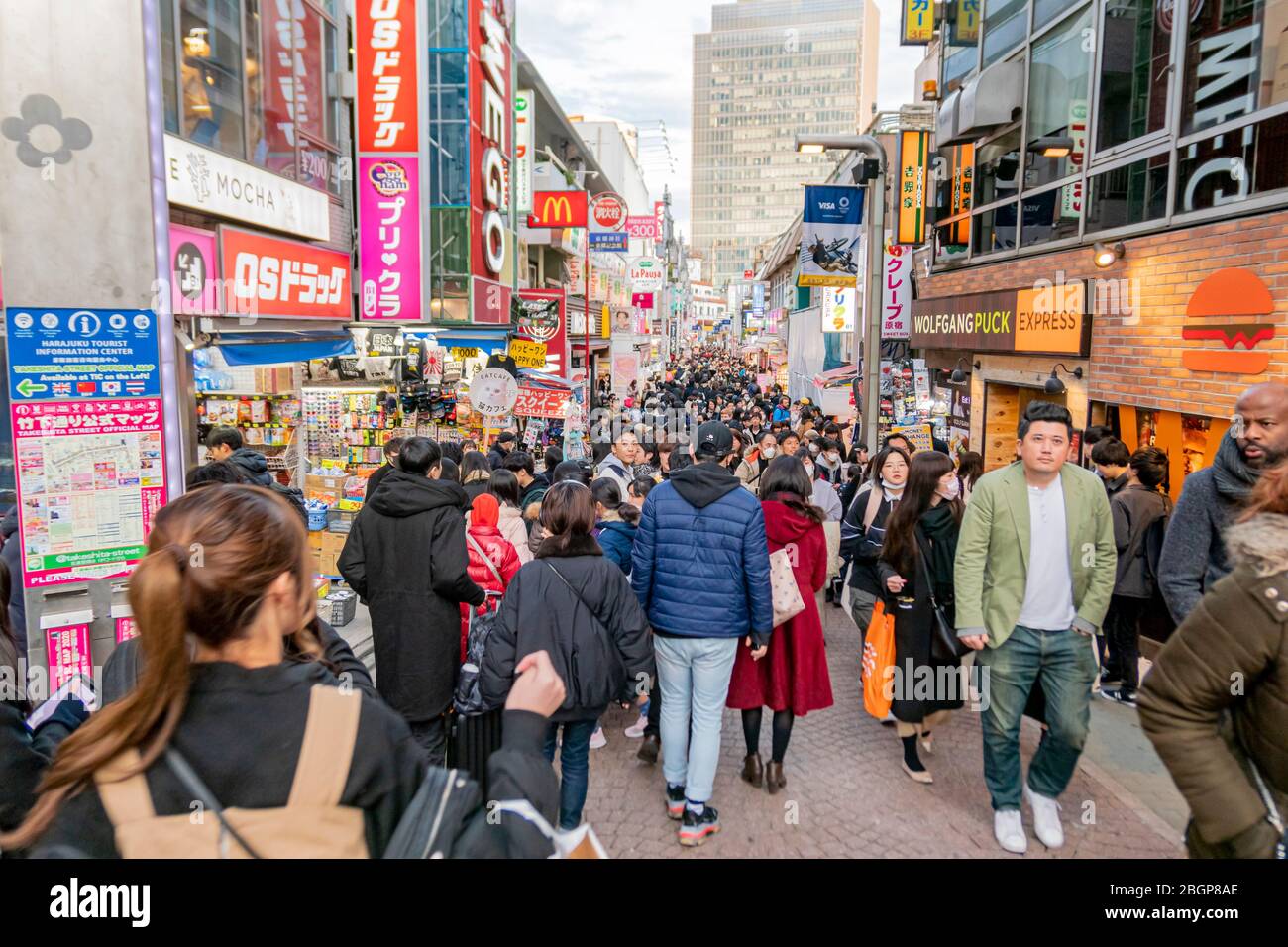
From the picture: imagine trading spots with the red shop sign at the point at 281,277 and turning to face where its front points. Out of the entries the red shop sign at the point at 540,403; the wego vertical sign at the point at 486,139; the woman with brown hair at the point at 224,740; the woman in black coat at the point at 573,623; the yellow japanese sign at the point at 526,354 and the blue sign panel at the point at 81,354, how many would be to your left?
3

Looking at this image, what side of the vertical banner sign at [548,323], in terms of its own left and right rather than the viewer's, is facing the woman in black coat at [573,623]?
front

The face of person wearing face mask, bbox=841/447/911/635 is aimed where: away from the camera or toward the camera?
toward the camera

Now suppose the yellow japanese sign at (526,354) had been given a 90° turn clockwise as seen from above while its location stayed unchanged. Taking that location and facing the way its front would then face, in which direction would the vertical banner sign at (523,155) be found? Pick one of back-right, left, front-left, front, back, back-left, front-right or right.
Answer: right

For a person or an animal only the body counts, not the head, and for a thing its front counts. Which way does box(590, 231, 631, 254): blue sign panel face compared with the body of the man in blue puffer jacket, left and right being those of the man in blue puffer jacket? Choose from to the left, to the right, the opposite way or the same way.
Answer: the opposite way

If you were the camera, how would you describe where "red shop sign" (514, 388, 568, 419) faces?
facing the viewer

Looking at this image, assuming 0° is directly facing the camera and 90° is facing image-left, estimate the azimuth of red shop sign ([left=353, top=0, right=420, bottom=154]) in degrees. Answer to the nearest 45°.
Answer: approximately 0°

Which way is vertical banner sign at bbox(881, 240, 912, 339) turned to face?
toward the camera

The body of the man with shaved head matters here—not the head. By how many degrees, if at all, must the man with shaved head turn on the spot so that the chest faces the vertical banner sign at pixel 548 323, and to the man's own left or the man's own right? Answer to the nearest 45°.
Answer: approximately 180°

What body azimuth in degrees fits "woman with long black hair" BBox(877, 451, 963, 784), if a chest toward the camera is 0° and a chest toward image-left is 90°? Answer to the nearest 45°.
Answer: approximately 315°

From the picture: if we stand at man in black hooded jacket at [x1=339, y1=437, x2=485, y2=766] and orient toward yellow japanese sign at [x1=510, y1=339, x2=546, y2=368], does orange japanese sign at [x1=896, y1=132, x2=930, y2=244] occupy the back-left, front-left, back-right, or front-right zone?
front-right

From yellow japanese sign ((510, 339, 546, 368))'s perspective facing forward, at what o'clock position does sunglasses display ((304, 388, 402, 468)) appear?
The sunglasses display is roughly at 1 o'clock from the yellow japanese sign.

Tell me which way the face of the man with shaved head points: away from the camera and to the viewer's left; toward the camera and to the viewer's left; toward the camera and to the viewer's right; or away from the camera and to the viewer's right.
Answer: toward the camera and to the viewer's left

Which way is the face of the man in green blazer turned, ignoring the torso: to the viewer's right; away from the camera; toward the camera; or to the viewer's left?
toward the camera

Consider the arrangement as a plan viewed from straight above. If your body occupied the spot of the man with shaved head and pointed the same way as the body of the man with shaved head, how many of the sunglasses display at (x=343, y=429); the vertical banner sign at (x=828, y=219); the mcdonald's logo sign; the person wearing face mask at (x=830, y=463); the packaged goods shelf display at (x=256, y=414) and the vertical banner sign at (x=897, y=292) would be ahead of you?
0

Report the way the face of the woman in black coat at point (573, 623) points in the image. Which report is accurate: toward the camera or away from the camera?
away from the camera

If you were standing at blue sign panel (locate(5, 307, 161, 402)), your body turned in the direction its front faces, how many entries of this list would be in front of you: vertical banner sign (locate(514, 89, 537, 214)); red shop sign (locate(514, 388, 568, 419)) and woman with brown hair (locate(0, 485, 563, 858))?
1

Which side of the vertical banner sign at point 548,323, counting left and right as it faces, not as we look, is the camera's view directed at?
front

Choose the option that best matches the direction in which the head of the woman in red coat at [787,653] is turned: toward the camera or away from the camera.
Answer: away from the camera

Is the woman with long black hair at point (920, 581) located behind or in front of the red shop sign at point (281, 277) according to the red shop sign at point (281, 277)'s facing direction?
in front
